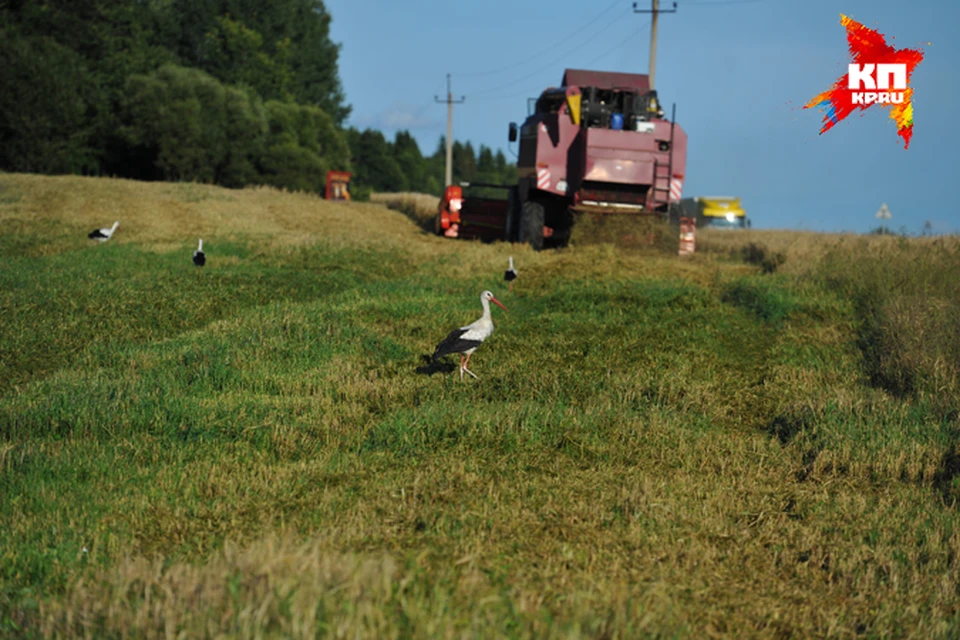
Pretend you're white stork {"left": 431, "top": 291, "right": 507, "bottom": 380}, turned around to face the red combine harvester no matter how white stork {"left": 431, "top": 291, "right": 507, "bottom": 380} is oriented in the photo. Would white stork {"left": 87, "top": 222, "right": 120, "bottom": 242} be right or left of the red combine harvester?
left

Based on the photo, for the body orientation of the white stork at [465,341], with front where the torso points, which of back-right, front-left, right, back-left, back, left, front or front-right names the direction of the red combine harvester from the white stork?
left

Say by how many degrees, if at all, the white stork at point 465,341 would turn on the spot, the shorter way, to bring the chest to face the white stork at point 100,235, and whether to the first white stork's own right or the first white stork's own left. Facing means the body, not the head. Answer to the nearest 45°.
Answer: approximately 135° to the first white stork's own left

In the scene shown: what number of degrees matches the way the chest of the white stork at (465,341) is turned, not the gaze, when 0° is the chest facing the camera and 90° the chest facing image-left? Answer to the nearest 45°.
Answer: approximately 270°

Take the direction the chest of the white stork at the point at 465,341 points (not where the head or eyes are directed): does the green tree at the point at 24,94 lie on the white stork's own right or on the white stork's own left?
on the white stork's own left

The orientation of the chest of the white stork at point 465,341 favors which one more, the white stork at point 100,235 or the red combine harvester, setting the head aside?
the red combine harvester

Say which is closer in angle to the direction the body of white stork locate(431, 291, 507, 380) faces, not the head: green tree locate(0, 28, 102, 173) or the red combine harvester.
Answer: the red combine harvester
